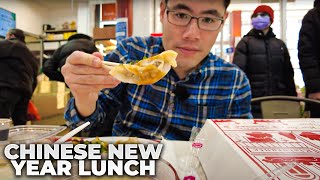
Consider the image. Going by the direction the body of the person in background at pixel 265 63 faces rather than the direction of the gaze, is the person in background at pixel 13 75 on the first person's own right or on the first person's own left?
on the first person's own right

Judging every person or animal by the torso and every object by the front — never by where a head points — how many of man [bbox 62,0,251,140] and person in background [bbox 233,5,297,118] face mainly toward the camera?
2

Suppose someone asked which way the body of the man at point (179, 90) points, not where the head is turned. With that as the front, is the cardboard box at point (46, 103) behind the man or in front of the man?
behind

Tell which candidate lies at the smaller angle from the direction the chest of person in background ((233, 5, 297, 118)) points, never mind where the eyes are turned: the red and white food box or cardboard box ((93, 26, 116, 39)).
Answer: the red and white food box

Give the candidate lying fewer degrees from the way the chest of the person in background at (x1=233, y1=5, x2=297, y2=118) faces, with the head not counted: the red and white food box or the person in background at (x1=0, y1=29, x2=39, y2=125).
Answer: the red and white food box

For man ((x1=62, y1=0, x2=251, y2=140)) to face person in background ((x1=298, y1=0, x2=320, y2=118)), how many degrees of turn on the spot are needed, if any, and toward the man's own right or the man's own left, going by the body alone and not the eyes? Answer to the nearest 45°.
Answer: approximately 135° to the man's own left

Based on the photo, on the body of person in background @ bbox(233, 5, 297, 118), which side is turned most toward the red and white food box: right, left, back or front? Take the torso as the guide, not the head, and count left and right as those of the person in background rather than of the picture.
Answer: front
